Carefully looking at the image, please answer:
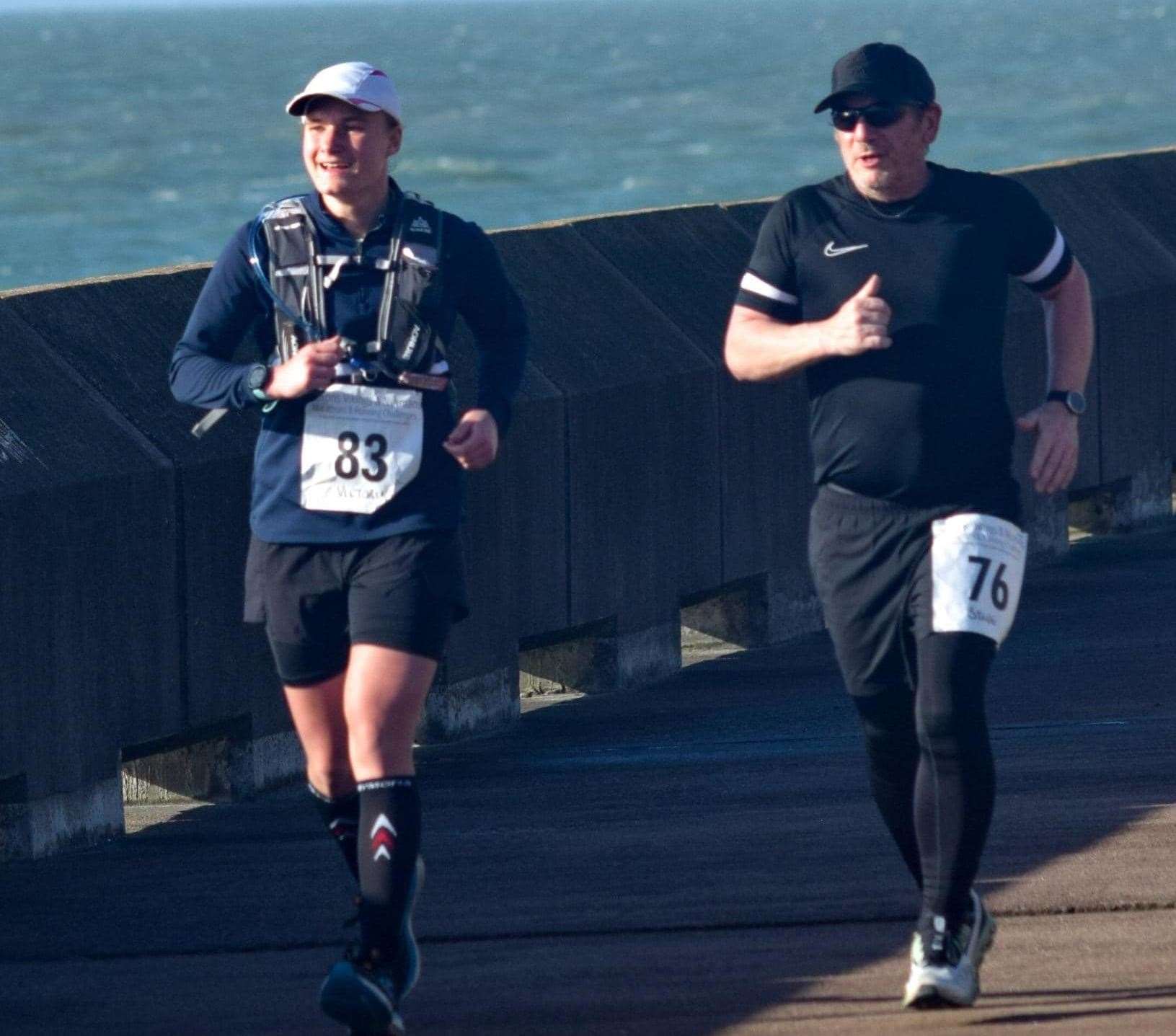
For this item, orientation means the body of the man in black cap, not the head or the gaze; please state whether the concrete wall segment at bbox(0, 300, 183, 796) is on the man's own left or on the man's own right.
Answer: on the man's own right

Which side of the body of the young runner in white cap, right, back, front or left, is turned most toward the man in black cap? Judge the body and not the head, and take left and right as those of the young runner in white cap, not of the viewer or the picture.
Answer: left

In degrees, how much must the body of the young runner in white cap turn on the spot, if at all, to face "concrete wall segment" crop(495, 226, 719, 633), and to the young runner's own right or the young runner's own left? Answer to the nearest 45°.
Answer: approximately 180°

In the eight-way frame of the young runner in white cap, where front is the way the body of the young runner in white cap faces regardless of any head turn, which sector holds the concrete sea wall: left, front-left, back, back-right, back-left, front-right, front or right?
back

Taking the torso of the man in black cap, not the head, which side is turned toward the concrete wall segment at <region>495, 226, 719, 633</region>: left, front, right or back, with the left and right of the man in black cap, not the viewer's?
back

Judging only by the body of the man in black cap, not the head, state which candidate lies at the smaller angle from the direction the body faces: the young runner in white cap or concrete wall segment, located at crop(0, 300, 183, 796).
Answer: the young runner in white cap

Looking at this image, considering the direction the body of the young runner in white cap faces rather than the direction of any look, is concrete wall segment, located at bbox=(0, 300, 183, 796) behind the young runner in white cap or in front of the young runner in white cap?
behind

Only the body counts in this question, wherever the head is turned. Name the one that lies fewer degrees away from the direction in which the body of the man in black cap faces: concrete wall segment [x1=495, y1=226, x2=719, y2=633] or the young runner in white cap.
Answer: the young runner in white cap

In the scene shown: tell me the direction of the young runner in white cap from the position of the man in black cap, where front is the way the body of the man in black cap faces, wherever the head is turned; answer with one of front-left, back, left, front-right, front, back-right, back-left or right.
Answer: right

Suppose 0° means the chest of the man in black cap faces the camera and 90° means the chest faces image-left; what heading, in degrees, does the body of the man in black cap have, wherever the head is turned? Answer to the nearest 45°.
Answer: approximately 0°

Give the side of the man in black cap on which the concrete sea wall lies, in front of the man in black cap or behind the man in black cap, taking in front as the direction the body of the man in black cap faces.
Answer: behind

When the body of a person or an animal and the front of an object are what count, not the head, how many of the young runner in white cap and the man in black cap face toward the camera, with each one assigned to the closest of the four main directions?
2
